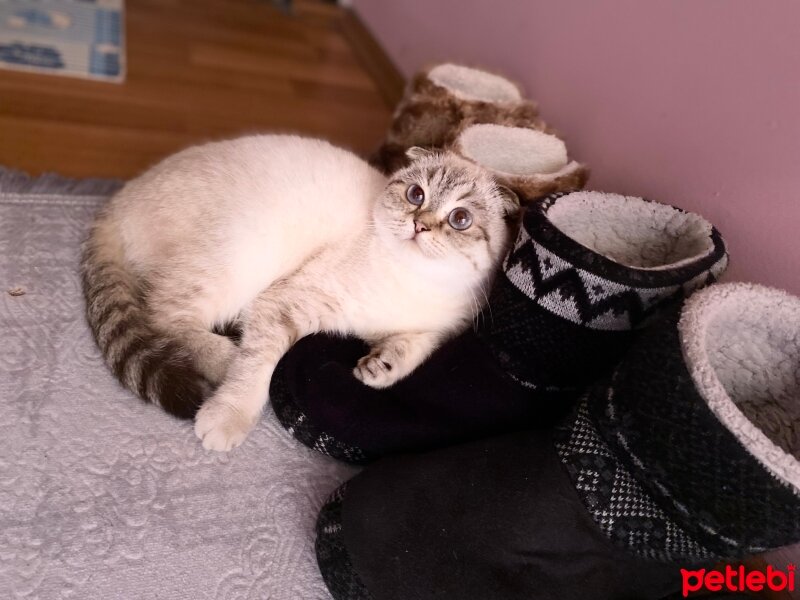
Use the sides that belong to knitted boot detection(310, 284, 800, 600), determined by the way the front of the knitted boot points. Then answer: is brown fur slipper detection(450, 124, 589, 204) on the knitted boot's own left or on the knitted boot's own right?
on the knitted boot's own right

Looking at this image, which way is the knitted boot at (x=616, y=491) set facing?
to the viewer's left

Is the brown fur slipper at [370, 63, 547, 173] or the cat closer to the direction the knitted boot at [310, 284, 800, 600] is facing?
the cat

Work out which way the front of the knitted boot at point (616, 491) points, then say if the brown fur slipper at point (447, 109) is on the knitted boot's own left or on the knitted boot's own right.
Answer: on the knitted boot's own right
